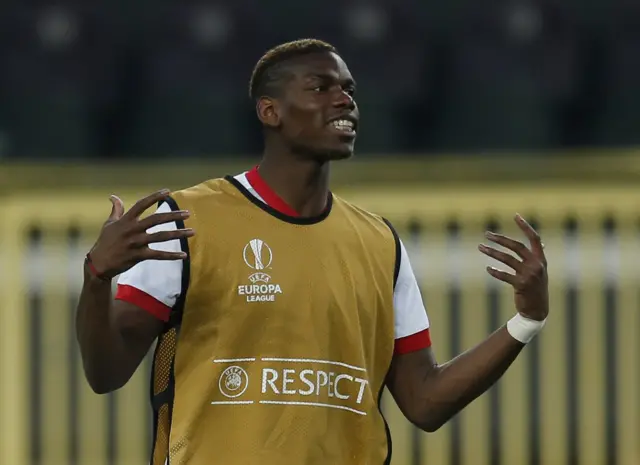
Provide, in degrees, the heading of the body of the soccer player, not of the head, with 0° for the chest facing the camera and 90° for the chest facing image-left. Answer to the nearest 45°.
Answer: approximately 315°
